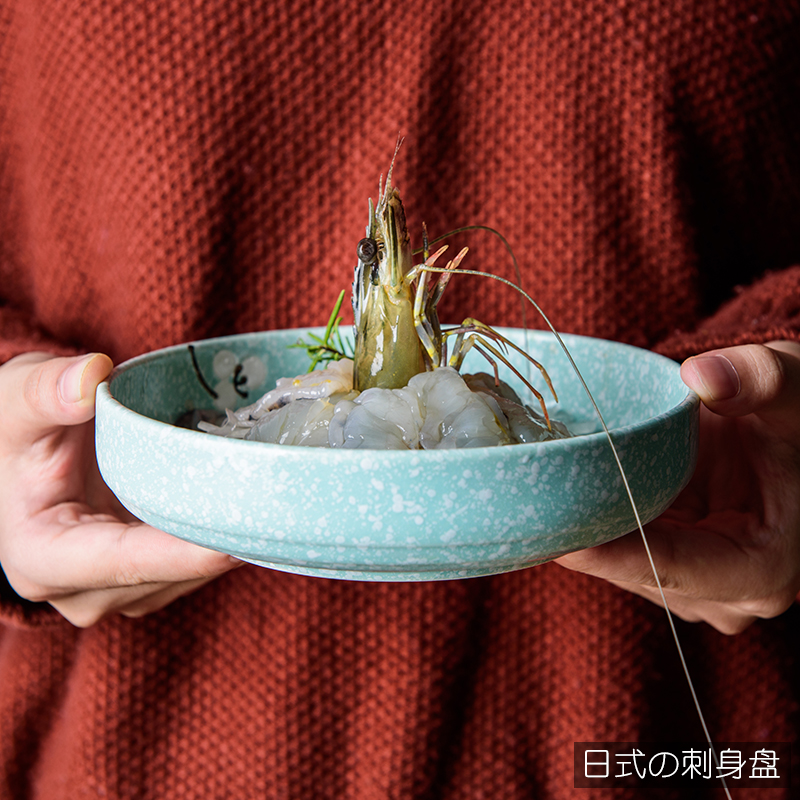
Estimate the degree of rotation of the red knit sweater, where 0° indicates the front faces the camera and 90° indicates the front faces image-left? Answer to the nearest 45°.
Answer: approximately 0°
